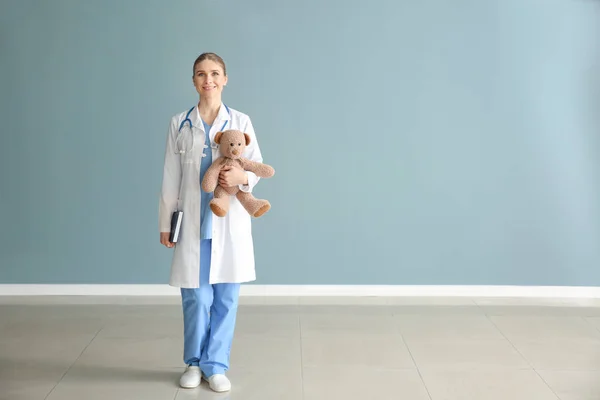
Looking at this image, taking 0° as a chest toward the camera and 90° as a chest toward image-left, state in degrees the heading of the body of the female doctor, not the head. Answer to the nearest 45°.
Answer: approximately 0°
